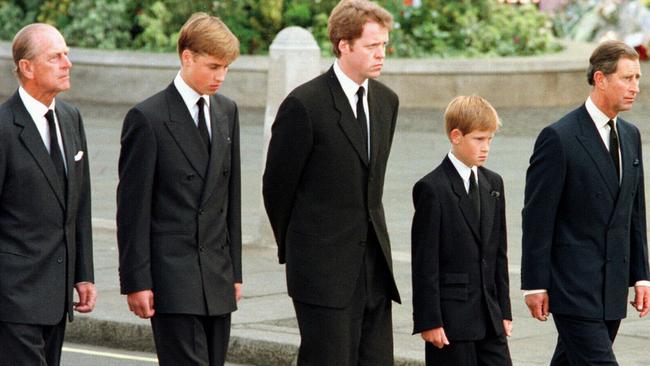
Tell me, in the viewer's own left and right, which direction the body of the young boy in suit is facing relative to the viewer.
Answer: facing the viewer and to the right of the viewer

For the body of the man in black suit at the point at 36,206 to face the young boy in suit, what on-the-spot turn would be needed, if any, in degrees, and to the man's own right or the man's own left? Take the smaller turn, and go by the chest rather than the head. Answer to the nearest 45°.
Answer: approximately 45° to the man's own left

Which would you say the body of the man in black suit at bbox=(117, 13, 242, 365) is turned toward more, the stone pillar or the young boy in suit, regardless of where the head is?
the young boy in suit

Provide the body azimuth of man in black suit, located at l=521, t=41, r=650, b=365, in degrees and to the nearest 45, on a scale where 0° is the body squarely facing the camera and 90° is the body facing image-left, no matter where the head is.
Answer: approximately 315°

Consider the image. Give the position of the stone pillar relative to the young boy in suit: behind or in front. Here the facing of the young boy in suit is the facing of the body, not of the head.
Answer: behind

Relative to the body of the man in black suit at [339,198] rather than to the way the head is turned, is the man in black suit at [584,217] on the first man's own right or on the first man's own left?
on the first man's own left

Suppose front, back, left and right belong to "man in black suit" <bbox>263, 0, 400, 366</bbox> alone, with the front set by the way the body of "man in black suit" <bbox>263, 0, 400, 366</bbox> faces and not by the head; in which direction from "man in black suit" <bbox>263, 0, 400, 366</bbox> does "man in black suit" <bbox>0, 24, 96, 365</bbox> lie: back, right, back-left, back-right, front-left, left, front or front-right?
back-right

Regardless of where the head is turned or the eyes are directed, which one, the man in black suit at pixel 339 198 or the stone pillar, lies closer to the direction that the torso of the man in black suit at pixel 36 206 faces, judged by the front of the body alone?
the man in black suit

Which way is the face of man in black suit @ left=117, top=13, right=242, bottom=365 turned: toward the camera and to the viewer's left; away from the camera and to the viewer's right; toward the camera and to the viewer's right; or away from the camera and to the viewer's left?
toward the camera and to the viewer's right

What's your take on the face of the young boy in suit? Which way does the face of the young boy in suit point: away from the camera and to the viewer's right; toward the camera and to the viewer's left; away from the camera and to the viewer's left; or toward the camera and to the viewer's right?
toward the camera and to the viewer's right
